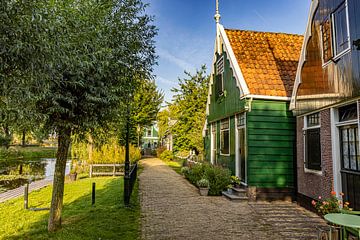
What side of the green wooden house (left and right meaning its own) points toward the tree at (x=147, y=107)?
right

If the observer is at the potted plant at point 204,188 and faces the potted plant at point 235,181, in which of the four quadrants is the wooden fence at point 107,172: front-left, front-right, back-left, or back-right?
back-left

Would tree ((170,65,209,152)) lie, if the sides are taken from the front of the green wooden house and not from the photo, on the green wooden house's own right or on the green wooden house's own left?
on the green wooden house's own right

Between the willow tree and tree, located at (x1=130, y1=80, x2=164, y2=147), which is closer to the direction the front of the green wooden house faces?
the willow tree

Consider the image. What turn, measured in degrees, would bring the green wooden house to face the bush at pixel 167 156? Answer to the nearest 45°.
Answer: approximately 90° to its right

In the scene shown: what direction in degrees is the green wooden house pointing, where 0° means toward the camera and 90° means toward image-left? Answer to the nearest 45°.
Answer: approximately 45°
